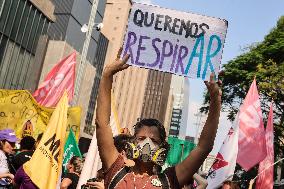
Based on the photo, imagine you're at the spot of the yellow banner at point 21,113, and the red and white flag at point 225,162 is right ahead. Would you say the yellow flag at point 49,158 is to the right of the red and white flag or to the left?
right

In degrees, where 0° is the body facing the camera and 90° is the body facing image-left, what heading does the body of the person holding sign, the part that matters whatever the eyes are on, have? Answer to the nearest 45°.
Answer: approximately 0°

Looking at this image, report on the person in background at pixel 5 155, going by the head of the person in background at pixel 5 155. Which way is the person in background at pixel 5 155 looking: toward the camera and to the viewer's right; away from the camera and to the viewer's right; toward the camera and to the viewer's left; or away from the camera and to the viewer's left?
toward the camera and to the viewer's right

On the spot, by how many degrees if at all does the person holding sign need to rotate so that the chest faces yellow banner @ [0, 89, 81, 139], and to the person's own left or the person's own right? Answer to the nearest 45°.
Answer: approximately 135° to the person's own right

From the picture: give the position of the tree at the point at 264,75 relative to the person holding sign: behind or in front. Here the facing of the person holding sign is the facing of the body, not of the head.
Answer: behind

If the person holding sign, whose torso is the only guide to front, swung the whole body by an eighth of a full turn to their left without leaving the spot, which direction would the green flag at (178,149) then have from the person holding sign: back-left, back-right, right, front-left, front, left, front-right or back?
back-left
